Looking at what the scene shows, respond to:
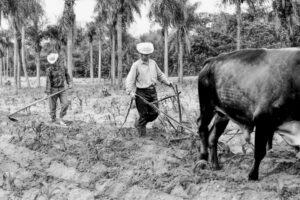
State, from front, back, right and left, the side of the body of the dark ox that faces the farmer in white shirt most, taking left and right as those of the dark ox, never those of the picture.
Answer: back

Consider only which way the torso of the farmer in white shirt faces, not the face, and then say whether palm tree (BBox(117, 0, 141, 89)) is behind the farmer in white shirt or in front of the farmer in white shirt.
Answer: behind

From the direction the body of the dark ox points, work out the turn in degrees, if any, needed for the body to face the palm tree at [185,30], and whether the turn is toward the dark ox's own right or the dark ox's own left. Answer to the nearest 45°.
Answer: approximately 135° to the dark ox's own left

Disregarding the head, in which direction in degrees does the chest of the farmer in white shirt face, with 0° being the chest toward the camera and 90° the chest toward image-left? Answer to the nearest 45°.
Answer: approximately 315°

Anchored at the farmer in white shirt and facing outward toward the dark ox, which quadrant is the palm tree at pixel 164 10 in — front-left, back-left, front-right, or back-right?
back-left

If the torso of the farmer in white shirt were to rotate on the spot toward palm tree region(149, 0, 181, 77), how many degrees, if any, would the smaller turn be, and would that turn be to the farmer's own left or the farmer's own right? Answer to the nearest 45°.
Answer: approximately 135° to the farmer's own left

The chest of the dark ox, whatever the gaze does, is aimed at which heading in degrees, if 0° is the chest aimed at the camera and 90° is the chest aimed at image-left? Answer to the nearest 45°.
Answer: approximately 315°

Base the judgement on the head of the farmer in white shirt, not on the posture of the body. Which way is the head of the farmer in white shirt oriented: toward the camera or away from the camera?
toward the camera

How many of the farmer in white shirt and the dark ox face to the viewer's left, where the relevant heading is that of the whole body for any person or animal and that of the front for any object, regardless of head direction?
0

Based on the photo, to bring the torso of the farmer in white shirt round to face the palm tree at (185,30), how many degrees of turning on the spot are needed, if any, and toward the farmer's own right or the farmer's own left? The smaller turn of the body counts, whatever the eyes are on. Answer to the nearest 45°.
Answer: approximately 135° to the farmer's own left

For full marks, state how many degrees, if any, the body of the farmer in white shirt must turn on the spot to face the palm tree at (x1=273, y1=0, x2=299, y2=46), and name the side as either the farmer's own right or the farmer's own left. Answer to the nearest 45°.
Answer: approximately 90° to the farmer's own left

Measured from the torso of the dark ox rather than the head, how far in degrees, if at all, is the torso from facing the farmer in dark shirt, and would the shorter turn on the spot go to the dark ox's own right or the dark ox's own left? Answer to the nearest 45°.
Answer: approximately 180°
